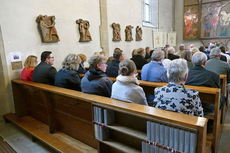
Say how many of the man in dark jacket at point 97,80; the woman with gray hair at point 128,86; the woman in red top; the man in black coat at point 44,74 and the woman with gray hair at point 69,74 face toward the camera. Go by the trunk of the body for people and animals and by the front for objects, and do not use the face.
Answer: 0

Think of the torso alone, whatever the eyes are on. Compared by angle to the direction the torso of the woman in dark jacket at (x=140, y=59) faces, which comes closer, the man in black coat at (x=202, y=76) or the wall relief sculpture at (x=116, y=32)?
the wall relief sculpture

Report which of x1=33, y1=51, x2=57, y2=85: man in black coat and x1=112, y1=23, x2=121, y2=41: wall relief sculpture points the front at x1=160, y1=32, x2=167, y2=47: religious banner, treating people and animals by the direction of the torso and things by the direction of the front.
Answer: the man in black coat

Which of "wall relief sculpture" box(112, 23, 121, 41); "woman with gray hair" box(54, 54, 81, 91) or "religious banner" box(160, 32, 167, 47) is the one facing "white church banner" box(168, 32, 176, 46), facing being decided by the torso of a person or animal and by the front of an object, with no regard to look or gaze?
the woman with gray hair

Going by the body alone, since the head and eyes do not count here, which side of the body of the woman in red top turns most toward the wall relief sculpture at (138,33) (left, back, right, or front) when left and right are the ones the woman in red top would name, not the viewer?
front

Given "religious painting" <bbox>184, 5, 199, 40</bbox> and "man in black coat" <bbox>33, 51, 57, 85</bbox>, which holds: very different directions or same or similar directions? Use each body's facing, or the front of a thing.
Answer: very different directions

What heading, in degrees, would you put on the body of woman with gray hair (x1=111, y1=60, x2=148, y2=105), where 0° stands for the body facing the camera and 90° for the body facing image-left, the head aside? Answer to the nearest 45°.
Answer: approximately 225°

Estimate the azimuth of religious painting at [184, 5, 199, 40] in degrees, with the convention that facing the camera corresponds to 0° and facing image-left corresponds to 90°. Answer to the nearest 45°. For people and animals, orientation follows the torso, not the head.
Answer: approximately 0°

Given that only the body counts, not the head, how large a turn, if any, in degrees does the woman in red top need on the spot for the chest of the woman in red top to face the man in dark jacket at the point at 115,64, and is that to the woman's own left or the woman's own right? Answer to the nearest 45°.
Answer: approximately 45° to the woman's own right

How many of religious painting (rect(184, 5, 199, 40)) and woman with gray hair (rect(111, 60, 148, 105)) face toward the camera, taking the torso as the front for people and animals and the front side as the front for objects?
1

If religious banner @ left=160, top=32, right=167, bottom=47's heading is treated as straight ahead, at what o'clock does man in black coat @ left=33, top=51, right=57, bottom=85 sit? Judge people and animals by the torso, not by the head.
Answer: The man in black coat is roughly at 12 o'clock from the religious banner.

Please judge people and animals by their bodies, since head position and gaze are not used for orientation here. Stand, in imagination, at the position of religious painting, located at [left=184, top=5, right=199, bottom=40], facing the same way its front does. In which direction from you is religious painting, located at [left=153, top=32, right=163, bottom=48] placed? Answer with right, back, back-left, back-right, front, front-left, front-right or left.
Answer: front-right

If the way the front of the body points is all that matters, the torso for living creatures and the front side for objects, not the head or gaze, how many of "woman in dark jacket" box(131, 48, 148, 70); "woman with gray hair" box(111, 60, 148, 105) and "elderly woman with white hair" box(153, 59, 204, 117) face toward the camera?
0

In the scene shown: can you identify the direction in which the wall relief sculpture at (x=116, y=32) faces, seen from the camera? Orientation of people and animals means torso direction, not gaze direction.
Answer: facing the viewer and to the right of the viewer
